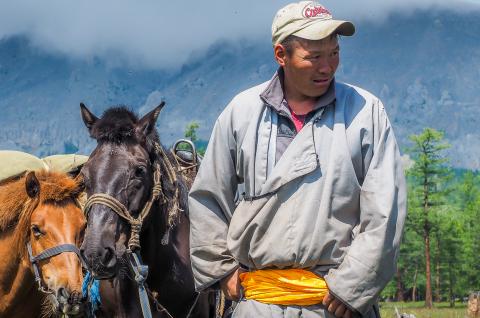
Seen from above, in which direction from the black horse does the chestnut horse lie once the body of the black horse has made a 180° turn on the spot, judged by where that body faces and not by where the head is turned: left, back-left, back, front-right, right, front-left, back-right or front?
left

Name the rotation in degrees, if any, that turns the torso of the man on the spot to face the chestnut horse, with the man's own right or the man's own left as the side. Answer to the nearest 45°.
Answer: approximately 135° to the man's own right

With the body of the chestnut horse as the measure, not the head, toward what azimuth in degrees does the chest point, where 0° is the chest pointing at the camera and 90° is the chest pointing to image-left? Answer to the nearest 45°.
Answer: approximately 315°

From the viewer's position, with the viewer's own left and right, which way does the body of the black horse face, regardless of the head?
facing the viewer and to the left of the viewer

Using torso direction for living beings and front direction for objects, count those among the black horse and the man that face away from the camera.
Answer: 0

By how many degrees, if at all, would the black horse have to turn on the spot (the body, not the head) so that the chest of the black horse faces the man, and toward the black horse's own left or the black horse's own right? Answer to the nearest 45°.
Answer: approximately 90° to the black horse's own left

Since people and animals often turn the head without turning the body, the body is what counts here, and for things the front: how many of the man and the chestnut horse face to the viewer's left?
0

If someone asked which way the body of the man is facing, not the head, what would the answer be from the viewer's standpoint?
toward the camera
